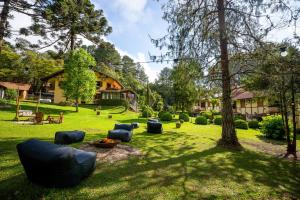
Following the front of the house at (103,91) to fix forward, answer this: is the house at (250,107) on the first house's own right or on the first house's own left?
on the first house's own left

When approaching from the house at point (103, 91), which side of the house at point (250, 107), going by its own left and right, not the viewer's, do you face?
right

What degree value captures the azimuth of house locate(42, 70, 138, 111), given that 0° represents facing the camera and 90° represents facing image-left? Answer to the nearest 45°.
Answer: approximately 0°

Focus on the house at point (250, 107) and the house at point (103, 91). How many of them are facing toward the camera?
2

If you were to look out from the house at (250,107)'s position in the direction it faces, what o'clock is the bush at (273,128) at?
The bush is roughly at 12 o'clock from the house.

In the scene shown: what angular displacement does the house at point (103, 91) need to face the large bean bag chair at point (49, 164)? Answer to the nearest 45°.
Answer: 0° — it already faces it

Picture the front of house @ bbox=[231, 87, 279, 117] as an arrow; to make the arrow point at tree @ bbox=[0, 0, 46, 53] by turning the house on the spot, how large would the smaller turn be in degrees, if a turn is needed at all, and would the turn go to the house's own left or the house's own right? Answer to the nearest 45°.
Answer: approximately 45° to the house's own right

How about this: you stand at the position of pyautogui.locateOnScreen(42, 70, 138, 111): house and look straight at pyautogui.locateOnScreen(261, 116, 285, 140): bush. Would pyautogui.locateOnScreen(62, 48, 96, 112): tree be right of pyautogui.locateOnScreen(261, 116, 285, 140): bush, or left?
right

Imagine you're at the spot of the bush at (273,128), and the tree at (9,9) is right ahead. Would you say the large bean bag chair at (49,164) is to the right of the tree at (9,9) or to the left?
left

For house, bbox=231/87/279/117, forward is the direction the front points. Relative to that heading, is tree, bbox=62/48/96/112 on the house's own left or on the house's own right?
on the house's own right

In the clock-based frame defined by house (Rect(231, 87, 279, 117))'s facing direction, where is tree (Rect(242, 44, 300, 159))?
The tree is roughly at 12 o'clock from the house.

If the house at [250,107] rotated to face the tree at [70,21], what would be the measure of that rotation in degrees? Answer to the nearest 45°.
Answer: approximately 45° to its right
